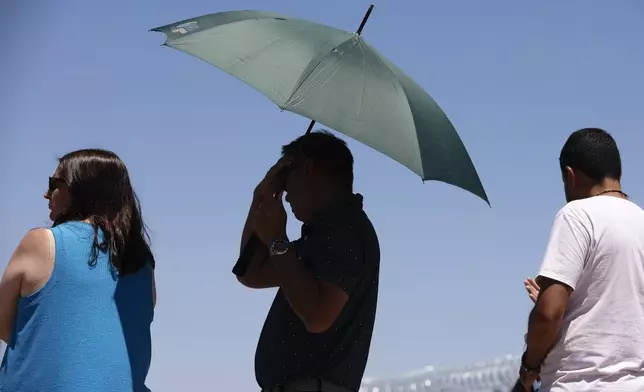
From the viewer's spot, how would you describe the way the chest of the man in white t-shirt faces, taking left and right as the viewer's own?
facing away from the viewer and to the left of the viewer

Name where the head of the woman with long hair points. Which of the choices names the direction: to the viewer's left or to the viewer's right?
to the viewer's left

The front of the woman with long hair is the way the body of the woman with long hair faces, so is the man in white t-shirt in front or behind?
behind

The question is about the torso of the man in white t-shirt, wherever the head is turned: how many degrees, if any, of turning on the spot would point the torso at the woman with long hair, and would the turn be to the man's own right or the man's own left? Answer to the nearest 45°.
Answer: approximately 45° to the man's own left

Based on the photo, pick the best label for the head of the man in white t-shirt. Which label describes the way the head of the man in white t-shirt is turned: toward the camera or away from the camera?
away from the camera

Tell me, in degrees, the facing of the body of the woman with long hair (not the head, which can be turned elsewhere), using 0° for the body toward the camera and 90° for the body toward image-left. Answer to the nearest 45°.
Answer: approximately 135°

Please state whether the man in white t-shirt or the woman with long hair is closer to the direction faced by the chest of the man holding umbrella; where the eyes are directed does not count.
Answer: the woman with long hair

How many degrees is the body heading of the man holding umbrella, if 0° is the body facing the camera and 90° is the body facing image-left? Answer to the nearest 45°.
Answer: approximately 90°

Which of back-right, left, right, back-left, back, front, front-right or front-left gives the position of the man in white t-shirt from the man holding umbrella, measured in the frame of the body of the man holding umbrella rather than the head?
back
